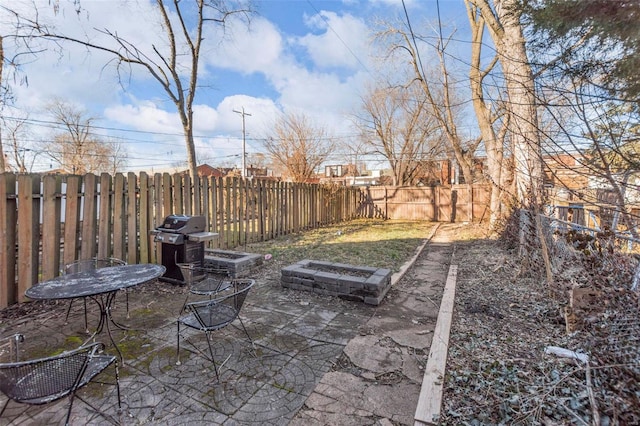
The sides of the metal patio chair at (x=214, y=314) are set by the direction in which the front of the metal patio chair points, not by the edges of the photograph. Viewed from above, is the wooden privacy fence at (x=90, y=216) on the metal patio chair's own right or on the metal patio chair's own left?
on the metal patio chair's own right

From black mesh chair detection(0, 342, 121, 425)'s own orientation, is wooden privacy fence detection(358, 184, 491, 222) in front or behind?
in front

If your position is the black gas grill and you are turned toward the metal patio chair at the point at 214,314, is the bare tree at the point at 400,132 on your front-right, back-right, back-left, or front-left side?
back-left

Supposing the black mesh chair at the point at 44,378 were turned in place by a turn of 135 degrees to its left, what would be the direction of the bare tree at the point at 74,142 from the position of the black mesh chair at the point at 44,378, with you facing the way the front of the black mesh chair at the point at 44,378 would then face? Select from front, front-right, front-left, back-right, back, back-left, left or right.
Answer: right

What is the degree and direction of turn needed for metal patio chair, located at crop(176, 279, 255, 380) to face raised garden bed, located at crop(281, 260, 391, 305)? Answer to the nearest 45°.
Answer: approximately 180°

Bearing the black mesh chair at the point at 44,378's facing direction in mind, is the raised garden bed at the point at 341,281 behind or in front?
in front

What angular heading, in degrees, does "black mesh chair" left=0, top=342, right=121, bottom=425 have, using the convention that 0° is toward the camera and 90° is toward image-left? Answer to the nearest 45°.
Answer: approximately 225°

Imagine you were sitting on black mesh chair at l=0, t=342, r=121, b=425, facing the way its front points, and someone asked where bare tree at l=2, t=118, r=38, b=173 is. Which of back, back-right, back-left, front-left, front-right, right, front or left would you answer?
front-left

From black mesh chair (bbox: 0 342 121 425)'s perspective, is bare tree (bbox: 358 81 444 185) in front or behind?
in front

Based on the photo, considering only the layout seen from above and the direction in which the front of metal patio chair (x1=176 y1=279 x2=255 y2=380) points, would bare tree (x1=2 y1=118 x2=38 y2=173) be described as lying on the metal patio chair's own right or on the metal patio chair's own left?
on the metal patio chair's own right

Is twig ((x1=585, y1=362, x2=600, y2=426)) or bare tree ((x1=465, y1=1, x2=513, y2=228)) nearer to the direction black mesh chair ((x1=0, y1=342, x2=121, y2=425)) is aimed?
the bare tree

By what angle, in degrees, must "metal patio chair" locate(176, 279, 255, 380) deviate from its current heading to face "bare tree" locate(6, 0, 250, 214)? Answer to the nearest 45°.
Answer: approximately 135° to its right
